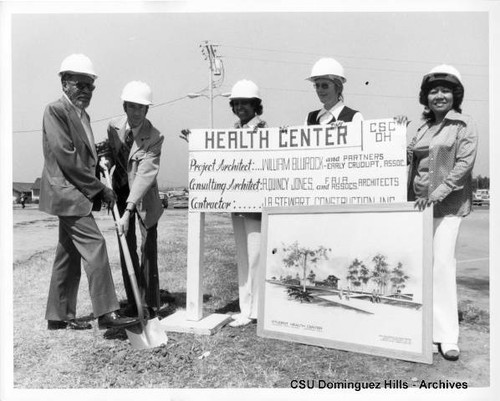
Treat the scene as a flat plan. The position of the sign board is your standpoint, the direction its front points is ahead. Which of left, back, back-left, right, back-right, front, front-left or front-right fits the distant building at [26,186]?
right

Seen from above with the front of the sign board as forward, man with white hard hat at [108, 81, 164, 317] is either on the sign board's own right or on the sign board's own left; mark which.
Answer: on the sign board's own right

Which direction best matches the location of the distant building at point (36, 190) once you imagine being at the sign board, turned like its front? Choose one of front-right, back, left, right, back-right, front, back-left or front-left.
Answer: right

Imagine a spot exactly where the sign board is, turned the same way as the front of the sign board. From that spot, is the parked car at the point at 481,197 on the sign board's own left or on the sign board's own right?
on the sign board's own left

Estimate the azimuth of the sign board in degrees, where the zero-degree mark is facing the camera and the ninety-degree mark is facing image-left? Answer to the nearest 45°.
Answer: approximately 0°
